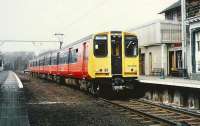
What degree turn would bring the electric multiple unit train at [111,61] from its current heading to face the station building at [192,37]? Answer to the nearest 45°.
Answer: approximately 90° to its left

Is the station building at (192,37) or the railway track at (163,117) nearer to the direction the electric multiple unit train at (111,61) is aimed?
the railway track

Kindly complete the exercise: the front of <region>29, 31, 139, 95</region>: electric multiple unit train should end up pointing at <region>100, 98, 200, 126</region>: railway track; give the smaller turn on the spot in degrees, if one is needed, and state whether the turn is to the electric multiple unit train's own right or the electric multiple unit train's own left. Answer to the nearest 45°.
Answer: approximately 45° to the electric multiple unit train's own right

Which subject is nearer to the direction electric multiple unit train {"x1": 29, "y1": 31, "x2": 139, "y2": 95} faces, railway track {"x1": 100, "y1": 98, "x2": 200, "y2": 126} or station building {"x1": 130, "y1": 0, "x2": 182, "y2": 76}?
the railway track

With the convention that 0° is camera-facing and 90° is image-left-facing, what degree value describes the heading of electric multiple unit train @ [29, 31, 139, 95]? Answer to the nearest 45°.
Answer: approximately 315°

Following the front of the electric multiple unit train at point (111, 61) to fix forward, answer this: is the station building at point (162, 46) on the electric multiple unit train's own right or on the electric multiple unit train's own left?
on the electric multiple unit train's own left
